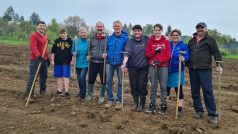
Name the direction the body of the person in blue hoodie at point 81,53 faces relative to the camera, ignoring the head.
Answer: toward the camera

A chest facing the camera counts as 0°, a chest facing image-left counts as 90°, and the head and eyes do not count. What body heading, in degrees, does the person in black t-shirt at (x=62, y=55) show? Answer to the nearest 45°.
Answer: approximately 0°

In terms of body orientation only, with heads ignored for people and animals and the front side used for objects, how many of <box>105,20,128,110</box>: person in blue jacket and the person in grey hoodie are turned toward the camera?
2

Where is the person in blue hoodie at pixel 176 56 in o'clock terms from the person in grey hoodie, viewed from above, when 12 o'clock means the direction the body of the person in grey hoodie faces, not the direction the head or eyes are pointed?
The person in blue hoodie is roughly at 9 o'clock from the person in grey hoodie.

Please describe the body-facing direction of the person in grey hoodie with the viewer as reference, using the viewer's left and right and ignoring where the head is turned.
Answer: facing the viewer

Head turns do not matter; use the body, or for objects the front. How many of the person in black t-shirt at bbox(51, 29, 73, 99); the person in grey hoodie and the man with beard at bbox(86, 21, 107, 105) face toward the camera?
3

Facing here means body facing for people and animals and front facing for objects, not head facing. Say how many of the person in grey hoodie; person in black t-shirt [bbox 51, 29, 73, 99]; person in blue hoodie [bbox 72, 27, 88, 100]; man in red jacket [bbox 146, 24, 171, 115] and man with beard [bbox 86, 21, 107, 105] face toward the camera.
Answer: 5

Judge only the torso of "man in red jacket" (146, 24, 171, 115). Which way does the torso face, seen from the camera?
toward the camera

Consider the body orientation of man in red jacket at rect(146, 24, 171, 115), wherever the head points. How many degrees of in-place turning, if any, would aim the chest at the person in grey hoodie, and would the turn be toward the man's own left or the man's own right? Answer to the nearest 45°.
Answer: approximately 90° to the man's own right

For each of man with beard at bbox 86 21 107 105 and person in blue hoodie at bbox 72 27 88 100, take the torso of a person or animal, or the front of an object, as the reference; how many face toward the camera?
2

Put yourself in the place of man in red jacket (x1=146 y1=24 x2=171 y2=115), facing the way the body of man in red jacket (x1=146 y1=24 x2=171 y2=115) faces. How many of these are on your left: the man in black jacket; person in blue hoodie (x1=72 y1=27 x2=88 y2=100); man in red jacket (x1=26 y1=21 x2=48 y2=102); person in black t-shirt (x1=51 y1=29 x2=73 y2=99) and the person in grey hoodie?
1

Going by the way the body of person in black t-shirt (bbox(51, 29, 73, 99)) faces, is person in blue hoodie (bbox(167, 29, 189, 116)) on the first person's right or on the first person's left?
on the first person's left

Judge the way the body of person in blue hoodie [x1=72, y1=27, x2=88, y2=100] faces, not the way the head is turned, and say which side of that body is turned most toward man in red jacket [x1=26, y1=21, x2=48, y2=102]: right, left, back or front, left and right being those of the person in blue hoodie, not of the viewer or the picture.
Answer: right

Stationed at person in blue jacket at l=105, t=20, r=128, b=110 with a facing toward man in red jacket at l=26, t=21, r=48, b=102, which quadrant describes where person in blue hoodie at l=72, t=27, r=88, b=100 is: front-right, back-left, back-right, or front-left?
front-right

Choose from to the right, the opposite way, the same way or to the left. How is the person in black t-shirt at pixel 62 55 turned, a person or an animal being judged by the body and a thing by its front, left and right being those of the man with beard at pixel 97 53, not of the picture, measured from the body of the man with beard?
the same way

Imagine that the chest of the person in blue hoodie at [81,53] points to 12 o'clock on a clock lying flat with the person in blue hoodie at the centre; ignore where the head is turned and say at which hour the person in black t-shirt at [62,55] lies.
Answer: The person in black t-shirt is roughly at 4 o'clock from the person in blue hoodie.
